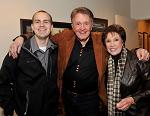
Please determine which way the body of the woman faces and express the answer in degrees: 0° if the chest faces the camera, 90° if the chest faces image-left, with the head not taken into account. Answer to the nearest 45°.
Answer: approximately 45°

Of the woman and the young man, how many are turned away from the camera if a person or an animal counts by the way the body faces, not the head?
0

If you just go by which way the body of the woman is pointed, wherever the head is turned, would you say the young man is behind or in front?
in front

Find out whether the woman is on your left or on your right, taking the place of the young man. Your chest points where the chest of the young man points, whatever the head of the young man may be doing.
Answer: on your left
